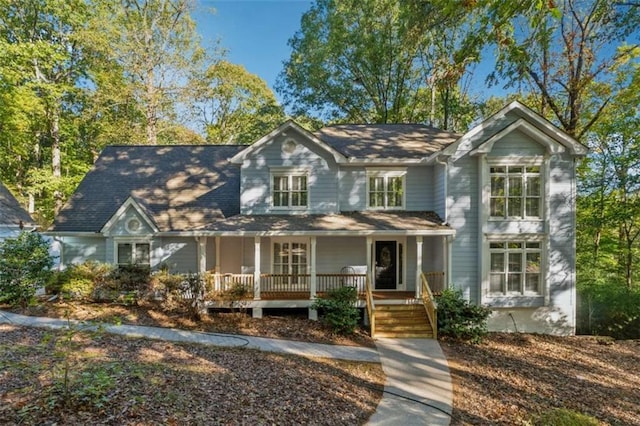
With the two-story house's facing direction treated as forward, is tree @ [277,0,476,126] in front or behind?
behind

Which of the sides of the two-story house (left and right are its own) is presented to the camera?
front

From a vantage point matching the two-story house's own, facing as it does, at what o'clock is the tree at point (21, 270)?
The tree is roughly at 3 o'clock from the two-story house.

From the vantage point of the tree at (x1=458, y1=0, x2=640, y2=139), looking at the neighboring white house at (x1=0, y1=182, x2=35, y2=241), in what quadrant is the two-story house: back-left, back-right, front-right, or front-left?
front-left

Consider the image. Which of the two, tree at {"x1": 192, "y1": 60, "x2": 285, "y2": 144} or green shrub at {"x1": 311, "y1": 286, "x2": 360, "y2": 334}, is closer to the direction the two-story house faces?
the green shrub

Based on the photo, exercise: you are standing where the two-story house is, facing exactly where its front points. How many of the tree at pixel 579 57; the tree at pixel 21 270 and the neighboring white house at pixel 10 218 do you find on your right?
2

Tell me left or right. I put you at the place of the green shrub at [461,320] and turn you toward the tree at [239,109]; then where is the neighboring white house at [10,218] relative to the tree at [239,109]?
left

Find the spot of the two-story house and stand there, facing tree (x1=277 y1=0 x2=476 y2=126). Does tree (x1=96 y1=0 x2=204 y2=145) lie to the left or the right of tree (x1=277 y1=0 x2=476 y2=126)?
left

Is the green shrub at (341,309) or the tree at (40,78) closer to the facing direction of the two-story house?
the green shrub

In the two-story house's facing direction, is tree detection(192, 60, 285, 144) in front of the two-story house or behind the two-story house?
behind

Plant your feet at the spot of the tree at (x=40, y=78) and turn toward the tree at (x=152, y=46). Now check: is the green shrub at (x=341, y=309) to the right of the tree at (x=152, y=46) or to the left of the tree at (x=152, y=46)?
right

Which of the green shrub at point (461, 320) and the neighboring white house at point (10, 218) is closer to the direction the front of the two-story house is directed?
the green shrub

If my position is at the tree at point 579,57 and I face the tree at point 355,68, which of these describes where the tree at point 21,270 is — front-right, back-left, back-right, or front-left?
front-left

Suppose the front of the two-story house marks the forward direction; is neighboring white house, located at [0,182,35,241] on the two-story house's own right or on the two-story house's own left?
on the two-story house's own right

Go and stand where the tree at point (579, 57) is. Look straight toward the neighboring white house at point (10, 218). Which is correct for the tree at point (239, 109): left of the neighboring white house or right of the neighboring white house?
right
